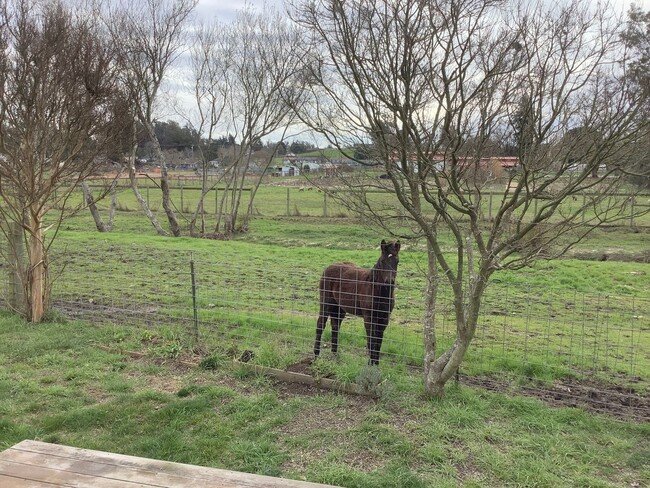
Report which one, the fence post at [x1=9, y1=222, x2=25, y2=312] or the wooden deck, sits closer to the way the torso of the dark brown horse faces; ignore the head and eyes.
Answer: the wooden deck

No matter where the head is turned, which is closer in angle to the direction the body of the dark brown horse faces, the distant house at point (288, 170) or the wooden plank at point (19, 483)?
the wooden plank

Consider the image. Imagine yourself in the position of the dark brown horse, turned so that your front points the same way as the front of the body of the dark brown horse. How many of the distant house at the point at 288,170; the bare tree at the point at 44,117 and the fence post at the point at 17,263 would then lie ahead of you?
0

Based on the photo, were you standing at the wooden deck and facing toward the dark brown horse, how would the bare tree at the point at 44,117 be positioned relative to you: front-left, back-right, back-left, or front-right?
front-left

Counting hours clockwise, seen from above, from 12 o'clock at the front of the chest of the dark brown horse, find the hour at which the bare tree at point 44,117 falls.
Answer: The bare tree is roughly at 5 o'clock from the dark brown horse.

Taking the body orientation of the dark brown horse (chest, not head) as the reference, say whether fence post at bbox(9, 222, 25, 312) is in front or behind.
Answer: behind

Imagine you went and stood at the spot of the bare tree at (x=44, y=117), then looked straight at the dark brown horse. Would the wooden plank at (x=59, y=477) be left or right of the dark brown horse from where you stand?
right

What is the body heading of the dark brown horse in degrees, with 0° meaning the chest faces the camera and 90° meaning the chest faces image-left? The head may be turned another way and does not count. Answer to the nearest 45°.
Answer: approximately 315°

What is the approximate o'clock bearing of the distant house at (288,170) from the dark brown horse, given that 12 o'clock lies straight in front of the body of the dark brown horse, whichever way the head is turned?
The distant house is roughly at 7 o'clock from the dark brown horse.

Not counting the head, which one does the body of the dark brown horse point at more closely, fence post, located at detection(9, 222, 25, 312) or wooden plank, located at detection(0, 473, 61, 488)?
the wooden plank
